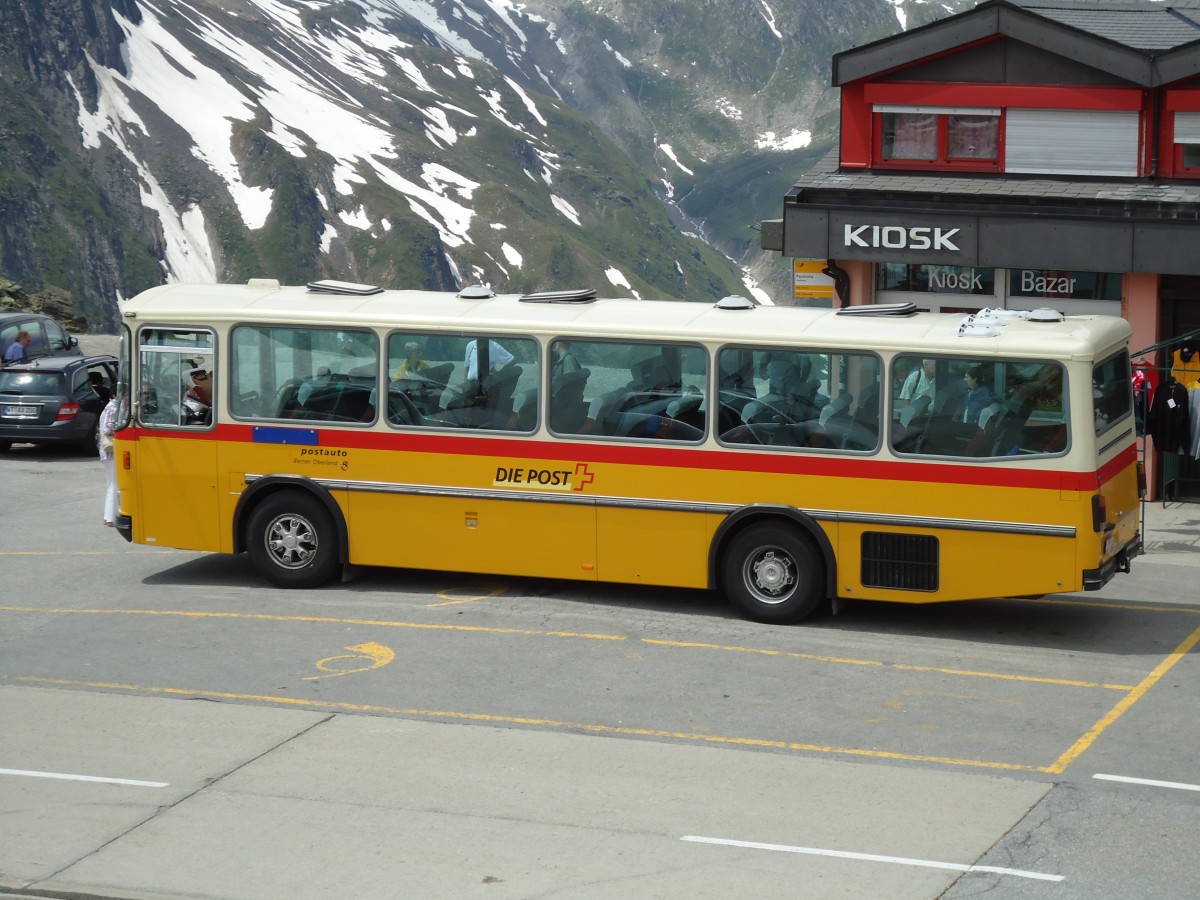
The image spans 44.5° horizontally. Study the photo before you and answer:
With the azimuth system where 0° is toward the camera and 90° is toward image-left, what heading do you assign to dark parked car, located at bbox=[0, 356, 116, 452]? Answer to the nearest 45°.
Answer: approximately 225°

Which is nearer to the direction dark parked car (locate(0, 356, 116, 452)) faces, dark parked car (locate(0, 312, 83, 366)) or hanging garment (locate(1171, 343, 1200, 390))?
the dark parked car

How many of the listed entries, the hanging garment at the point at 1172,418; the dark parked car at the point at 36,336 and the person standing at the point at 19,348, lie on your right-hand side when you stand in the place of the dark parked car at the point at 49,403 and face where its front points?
1

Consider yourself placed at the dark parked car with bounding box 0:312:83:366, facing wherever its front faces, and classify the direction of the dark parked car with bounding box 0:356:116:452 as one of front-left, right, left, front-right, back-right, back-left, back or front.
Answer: back-right

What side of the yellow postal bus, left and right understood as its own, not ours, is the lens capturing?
left

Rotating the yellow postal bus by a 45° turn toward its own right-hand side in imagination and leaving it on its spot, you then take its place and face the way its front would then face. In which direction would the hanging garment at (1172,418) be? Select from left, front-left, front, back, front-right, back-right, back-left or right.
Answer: right

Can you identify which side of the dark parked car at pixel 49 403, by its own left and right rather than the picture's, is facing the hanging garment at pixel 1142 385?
right

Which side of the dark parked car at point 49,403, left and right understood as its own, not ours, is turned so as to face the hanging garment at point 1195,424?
right

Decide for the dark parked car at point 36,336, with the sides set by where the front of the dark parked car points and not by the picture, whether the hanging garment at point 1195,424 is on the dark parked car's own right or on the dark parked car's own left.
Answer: on the dark parked car's own right

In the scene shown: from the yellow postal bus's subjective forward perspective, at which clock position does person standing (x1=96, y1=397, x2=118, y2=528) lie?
The person standing is roughly at 1 o'clock from the yellow postal bus.
